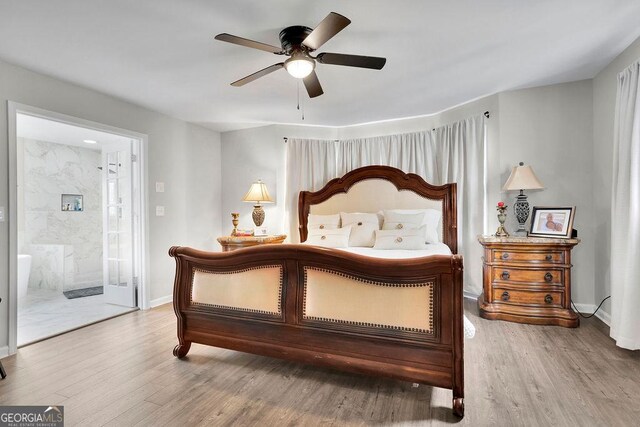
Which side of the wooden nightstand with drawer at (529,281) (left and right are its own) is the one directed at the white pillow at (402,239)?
right

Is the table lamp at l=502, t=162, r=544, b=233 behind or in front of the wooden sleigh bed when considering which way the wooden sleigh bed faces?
behind

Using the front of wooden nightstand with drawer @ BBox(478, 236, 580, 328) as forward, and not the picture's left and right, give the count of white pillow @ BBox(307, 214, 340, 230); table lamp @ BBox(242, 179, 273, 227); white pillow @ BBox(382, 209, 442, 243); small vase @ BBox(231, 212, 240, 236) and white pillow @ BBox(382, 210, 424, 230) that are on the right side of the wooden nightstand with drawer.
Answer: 5

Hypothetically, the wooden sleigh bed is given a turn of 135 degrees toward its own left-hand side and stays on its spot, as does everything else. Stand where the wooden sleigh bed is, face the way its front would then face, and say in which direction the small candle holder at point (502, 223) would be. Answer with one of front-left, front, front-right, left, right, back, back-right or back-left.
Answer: front-left

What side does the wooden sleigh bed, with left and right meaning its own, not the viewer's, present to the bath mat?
right

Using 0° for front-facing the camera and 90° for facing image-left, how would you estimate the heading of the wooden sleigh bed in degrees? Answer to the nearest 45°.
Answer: approximately 45°

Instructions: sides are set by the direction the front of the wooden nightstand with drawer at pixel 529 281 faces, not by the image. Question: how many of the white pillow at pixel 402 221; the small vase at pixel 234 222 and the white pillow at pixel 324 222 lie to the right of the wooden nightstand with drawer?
3

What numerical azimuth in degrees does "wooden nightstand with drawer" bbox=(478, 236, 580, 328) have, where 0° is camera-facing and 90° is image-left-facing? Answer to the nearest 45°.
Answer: approximately 0°

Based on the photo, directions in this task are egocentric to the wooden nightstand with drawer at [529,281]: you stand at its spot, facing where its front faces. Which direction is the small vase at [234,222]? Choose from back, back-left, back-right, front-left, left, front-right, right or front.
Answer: right

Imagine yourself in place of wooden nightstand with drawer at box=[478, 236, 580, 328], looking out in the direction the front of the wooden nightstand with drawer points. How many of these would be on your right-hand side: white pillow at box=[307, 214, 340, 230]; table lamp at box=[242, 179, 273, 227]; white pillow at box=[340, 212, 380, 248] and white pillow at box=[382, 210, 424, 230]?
4

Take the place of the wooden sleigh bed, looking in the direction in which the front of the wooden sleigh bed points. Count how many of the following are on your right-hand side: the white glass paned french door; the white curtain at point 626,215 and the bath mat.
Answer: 2

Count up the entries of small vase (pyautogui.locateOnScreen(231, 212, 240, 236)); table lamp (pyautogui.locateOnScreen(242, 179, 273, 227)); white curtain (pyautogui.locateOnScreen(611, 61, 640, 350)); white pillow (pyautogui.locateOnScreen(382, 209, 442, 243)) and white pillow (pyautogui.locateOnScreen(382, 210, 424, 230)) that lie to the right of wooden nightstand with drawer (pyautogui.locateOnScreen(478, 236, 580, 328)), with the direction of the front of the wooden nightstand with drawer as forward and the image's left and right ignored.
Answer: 4

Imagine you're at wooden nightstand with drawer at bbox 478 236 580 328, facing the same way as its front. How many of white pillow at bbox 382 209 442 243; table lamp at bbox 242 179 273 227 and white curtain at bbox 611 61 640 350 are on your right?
2

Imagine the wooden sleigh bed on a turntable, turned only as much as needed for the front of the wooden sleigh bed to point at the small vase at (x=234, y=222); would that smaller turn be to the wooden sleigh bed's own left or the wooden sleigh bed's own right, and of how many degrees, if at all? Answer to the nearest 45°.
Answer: approximately 90° to the wooden sleigh bed's own right

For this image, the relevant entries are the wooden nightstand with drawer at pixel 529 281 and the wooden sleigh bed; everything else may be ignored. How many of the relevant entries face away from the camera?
0
